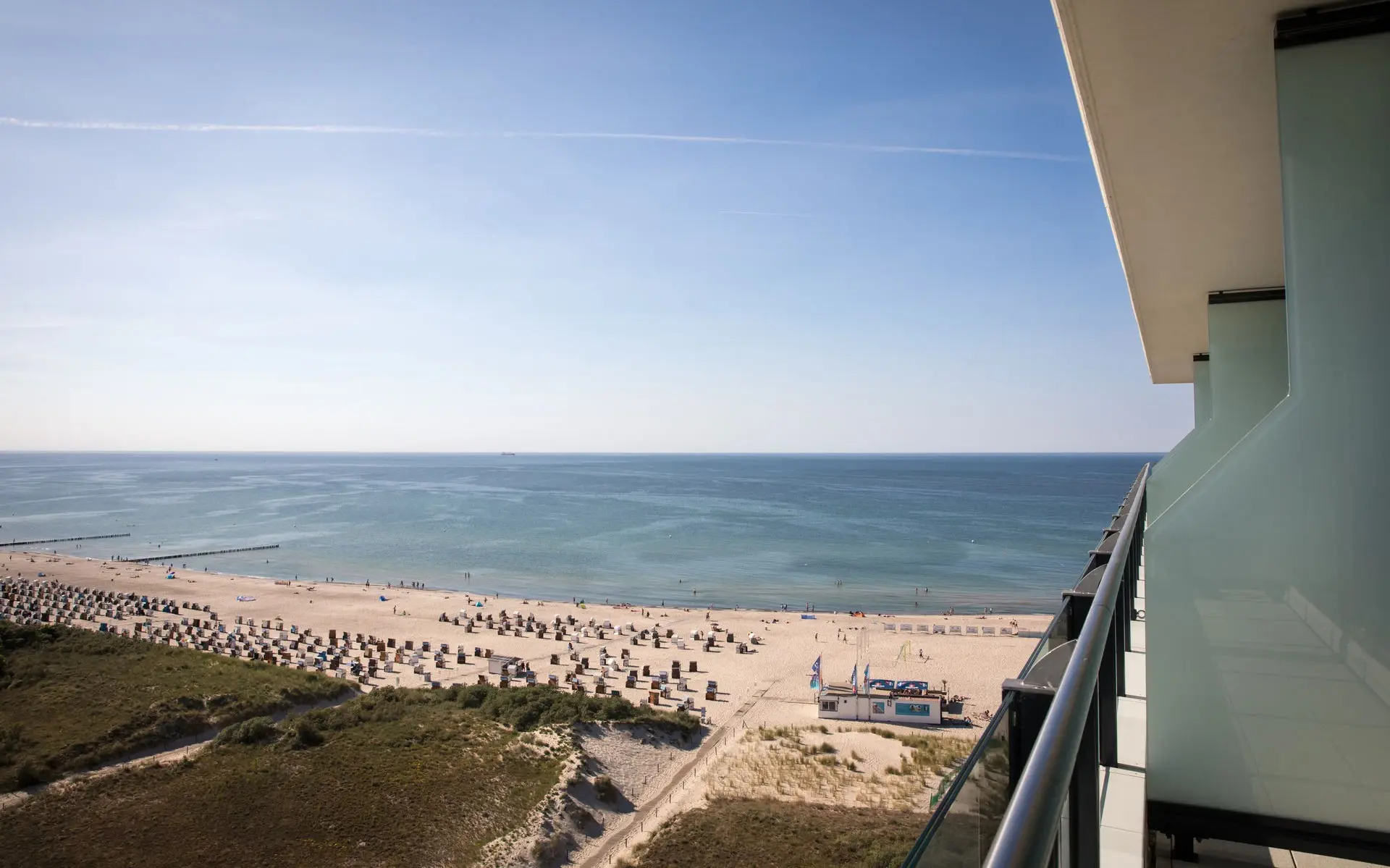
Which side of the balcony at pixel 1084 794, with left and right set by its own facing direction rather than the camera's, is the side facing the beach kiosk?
right

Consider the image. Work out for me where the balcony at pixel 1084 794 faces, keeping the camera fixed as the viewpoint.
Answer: facing to the left of the viewer

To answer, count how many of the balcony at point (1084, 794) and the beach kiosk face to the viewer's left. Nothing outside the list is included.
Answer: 1
